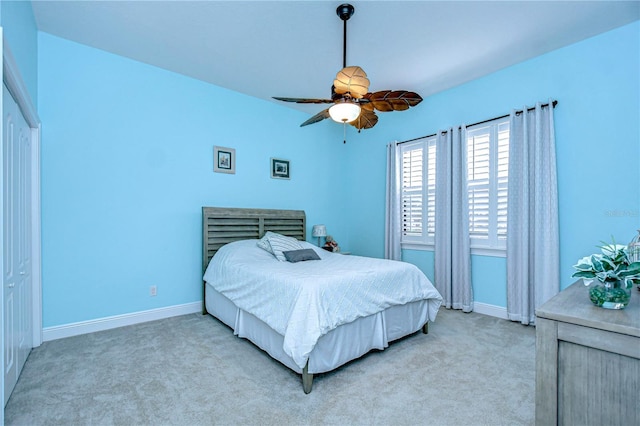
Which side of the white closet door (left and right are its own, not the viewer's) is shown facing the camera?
right

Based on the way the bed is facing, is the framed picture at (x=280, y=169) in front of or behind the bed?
behind

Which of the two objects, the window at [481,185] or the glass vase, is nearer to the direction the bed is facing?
the glass vase

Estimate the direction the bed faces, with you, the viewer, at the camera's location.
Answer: facing the viewer and to the right of the viewer

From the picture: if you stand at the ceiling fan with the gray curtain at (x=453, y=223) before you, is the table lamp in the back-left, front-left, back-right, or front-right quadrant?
front-left

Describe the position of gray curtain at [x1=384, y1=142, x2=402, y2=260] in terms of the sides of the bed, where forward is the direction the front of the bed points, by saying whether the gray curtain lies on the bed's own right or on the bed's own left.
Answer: on the bed's own left

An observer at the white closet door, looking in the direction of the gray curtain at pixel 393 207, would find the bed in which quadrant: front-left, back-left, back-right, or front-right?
front-right

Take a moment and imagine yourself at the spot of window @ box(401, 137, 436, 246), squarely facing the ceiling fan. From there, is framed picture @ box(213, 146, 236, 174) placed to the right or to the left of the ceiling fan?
right

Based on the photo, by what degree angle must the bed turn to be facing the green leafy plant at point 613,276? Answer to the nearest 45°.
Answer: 0° — it already faces it

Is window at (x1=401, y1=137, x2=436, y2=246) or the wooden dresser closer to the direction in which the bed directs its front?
the wooden dresser

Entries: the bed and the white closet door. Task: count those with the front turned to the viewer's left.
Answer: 0

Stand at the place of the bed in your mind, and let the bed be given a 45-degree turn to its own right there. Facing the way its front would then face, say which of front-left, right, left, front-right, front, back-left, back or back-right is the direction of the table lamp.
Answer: back

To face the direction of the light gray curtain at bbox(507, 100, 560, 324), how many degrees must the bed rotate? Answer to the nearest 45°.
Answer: approximately 45° to its left

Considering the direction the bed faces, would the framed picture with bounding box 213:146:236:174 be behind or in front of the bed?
behind

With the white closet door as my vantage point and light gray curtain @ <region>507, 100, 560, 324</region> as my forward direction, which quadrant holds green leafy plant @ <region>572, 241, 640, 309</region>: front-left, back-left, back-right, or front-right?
front-right

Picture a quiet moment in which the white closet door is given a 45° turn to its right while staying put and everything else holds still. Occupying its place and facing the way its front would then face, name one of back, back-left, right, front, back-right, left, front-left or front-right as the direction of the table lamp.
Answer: front-left

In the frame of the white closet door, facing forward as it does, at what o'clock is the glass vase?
The glass vase is roughly at 2 o'clock from the white closet door.

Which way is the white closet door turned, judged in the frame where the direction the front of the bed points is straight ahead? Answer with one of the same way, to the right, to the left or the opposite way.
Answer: to the left
